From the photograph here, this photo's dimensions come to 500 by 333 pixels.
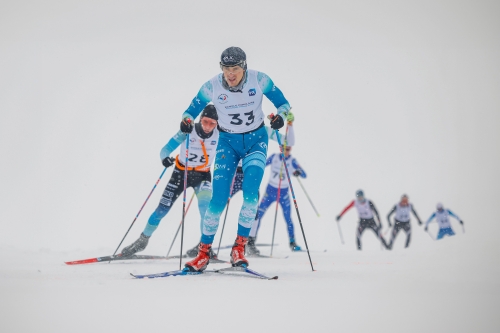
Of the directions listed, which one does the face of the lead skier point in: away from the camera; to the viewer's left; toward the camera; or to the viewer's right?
toward the camera

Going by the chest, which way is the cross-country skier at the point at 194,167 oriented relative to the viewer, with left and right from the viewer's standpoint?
facing the viewer

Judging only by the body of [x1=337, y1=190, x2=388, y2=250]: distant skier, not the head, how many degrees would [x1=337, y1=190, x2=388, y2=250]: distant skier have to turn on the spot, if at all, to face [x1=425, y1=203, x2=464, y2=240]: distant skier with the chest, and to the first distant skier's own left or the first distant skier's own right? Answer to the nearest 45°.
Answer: approximately 135° to the first distant skier's own left

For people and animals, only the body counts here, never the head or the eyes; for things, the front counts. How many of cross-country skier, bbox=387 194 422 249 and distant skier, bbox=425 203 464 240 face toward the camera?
2

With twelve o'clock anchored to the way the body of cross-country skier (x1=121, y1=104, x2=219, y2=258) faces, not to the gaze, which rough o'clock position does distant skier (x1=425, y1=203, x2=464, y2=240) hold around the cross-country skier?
The distant skier is roughly at 8 o'clock from the cross-country skier.

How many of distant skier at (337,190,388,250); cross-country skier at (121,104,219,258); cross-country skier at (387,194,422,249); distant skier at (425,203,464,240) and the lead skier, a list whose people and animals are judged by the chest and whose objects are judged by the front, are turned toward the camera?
5

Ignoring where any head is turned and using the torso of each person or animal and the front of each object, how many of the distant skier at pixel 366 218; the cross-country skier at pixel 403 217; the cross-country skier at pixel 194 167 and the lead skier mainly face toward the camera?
4

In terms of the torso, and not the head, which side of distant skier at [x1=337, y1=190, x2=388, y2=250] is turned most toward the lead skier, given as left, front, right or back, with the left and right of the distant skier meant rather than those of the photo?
front

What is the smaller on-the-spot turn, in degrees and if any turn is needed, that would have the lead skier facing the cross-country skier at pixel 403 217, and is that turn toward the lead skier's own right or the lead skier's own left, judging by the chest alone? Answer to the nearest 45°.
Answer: approximately 135° to the lead skier's own left

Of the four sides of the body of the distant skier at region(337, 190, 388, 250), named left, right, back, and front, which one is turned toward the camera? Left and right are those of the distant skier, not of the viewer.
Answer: front

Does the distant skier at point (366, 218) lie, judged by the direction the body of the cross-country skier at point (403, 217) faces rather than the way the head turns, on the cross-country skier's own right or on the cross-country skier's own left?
on the cross-country skier's own right

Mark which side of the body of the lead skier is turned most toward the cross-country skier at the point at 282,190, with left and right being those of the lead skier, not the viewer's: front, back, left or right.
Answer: back

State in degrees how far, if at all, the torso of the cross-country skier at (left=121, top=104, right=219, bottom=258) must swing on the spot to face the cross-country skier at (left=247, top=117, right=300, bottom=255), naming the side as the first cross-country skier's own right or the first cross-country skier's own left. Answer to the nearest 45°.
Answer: approximately 135° to the first cross-country skier's own left

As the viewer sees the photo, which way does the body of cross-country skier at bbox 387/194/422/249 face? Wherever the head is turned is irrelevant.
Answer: toward the camera

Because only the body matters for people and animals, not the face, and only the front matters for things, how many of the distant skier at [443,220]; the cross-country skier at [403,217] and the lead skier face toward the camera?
3
